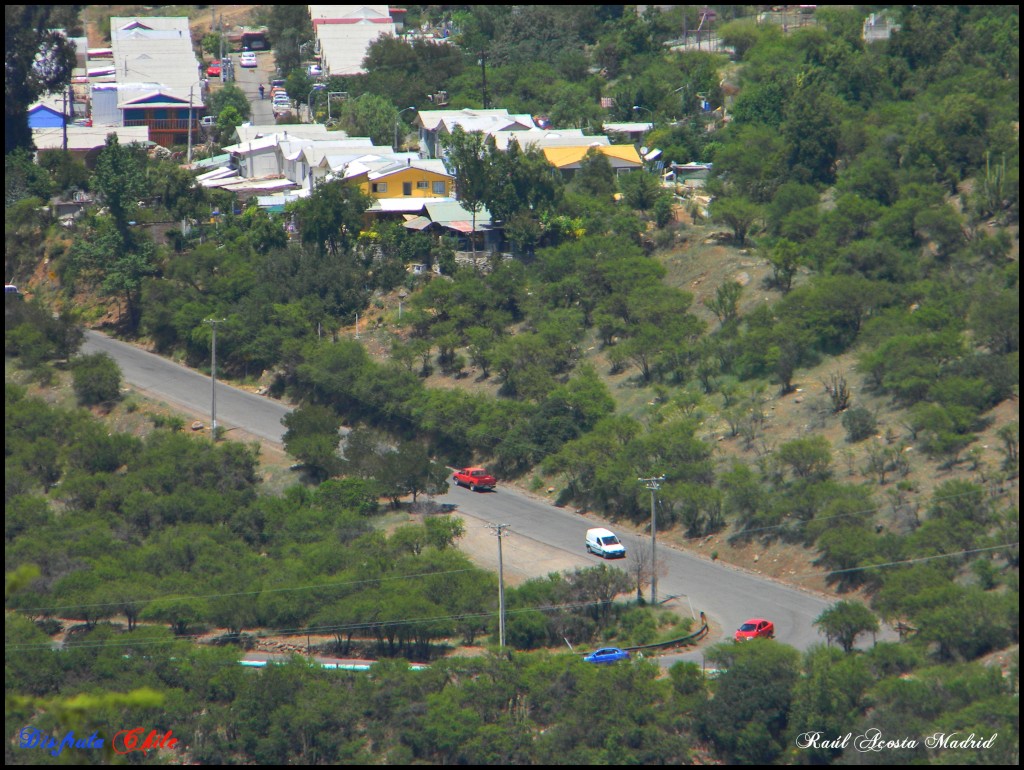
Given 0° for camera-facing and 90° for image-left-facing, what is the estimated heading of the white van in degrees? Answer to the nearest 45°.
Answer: approximately 315°

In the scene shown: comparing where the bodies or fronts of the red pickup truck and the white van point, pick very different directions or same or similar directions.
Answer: very different directions

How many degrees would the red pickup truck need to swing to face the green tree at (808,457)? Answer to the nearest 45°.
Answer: approximately 180°

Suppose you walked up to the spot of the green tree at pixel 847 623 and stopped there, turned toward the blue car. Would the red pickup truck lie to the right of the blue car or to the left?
right

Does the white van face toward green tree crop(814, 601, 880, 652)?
yes

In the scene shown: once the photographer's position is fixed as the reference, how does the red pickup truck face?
facing away from the viewer and to the left of the viewer

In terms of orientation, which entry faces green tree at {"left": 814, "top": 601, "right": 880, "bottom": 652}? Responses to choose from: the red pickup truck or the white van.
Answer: the white van

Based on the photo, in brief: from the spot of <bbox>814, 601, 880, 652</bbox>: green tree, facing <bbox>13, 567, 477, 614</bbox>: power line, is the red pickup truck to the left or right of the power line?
right

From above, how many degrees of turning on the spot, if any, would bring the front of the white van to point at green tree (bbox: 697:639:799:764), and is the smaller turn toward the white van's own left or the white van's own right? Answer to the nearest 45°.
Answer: approximately 45° to the white van's own right

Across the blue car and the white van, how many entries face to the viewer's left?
1

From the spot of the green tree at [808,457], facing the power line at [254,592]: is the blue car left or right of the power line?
left

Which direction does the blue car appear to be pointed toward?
to the viewer's left

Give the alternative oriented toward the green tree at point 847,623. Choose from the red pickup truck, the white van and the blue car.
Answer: the white van
